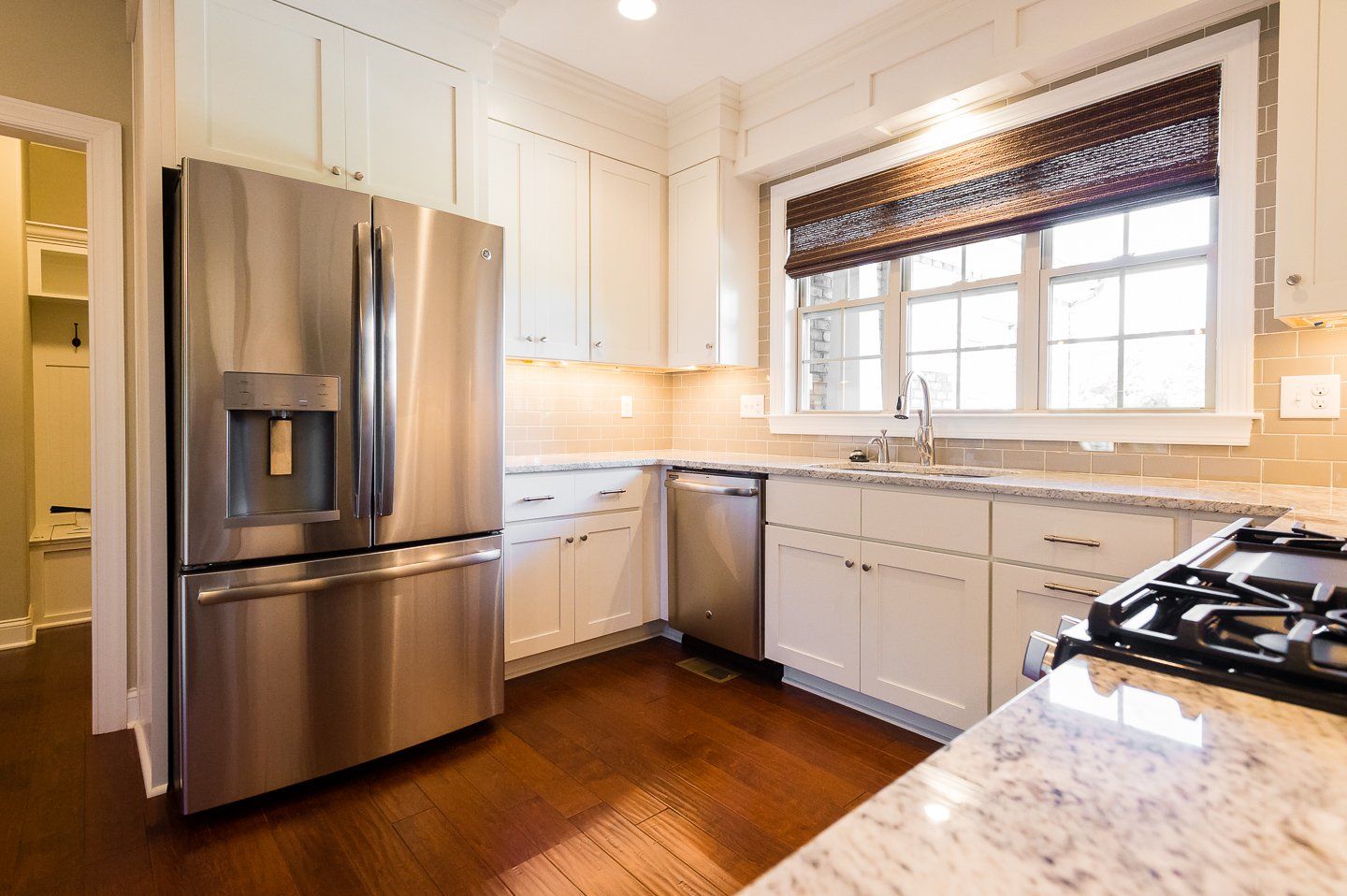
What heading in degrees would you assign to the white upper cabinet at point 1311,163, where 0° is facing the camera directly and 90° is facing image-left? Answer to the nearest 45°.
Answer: approximately 0°

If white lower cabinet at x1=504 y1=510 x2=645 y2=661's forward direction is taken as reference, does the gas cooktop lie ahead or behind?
ahead

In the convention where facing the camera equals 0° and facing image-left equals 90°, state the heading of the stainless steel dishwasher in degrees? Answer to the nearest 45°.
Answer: approximately 45°

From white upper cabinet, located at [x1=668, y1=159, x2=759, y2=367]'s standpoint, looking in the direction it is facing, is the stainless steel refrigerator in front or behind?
in front

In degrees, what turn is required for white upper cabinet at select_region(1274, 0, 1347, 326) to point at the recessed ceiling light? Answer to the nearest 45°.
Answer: approximately 90° to its right

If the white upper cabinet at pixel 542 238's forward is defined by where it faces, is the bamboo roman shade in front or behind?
in front

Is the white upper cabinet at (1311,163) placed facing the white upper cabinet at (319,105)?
no

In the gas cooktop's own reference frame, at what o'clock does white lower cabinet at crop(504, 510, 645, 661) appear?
The white lower cabinet is roughly at 1 o'clock from the gas cooktop.

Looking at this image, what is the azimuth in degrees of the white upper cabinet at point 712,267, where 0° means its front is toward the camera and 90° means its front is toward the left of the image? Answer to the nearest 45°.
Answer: approximately 45°

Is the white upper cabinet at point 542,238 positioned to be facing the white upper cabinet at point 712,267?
no

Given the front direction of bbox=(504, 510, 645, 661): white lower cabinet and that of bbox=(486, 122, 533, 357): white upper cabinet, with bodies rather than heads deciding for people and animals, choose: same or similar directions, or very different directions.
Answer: same or similar directions

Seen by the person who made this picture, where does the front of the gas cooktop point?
facing to the left of the viewer

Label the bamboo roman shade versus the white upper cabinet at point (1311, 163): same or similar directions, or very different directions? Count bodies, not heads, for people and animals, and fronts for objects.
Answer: same or similar directions

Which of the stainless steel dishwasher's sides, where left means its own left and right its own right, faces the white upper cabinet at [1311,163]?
left

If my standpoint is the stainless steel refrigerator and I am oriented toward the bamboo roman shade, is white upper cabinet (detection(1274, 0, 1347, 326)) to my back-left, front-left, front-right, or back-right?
front-right
